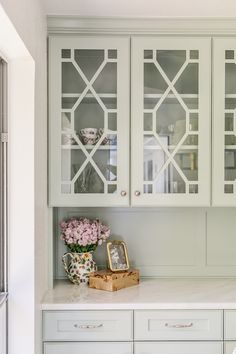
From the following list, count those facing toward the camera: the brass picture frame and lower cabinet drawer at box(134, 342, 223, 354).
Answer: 2

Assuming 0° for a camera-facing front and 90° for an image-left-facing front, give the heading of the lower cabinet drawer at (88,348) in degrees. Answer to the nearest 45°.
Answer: approximately 0°

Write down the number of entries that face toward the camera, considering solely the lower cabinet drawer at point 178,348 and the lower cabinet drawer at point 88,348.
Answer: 2

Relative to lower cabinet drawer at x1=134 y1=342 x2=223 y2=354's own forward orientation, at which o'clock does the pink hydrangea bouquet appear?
The pink hydrangea bouquet is roughly at 4 o'clock from the lower cabinet drawer.

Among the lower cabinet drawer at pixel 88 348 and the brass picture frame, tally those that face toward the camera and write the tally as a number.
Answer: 2

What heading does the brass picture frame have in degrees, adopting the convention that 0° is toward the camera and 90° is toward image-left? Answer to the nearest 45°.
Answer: approximately 0°
